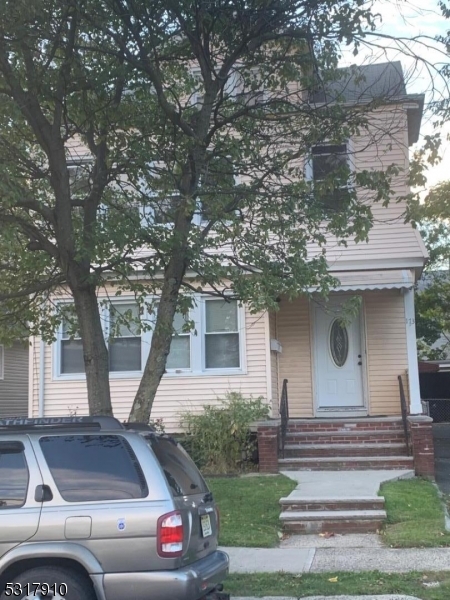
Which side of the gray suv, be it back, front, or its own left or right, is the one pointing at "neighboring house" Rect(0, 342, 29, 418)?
right

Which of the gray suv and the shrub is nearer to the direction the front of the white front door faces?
the gray suv

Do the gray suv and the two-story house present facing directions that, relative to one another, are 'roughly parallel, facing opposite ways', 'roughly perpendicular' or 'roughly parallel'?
roughly perpendicular

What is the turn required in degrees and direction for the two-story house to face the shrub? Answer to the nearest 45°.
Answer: approximately 45° to its right

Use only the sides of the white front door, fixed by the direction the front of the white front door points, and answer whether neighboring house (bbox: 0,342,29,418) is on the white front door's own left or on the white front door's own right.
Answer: on the white front door's own right

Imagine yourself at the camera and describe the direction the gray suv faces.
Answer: facing to the left of the viewer

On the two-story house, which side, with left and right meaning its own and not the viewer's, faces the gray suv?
front

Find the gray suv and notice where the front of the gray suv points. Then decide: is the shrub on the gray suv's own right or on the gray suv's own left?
on the gray suv's own right

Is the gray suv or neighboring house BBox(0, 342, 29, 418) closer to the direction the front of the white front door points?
the gray suv

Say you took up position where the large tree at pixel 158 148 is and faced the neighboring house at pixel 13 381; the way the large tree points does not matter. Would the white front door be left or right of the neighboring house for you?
right

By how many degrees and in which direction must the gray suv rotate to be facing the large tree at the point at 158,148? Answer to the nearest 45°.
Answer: approximately 90° to its right

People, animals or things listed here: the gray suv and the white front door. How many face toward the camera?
1

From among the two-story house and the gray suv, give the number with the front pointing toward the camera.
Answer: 1
